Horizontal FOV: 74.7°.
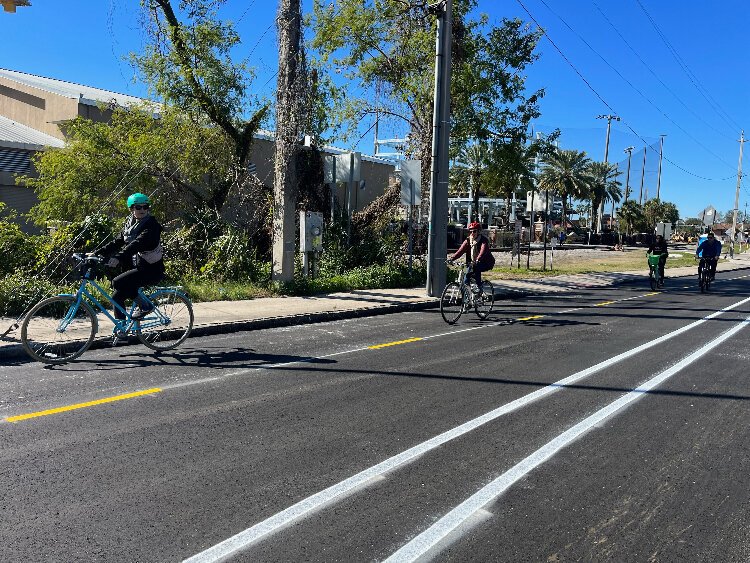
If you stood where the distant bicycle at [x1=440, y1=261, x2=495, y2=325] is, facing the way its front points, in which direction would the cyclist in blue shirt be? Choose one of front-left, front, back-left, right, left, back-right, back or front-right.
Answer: back

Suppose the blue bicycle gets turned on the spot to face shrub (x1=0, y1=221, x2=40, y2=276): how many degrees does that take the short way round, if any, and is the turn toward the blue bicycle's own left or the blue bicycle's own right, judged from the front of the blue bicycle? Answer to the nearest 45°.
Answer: approximately 90° to the blue bicycle's own right

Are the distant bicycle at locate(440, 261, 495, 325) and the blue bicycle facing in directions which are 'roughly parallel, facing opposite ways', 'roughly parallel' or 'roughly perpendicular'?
roughly parallel

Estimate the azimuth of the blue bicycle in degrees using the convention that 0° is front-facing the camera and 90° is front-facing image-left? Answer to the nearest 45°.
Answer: approximately 90°

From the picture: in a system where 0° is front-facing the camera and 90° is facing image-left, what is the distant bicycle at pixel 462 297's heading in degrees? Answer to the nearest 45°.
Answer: approximately 45°

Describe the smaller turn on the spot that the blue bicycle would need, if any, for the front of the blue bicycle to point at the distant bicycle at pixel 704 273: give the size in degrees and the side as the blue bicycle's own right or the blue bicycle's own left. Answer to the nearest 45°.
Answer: approximately 180°

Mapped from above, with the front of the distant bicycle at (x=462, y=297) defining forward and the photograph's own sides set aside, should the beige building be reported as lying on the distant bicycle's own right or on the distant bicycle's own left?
on the distant bicycle's own right

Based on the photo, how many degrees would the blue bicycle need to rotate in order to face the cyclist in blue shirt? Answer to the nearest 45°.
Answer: approximately 180°

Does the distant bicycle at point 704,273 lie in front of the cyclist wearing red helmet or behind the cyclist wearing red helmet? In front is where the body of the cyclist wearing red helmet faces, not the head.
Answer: behind

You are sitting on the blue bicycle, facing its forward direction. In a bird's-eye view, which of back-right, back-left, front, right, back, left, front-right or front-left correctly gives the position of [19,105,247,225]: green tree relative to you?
right

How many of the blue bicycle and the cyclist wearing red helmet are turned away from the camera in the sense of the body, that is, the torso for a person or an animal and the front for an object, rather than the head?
0

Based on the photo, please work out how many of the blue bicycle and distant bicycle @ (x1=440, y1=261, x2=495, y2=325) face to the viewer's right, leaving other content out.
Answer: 0

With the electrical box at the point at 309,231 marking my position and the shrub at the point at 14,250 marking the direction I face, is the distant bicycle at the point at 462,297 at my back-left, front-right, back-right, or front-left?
front-left

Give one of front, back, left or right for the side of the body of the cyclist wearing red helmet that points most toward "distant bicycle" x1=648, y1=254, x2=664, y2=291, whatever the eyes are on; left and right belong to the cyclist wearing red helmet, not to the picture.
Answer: back
